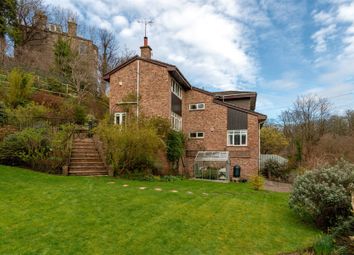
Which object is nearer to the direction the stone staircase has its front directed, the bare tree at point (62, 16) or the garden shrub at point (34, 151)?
the garden shrub

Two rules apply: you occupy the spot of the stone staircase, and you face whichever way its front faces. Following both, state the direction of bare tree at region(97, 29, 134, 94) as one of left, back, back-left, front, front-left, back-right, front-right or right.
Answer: back

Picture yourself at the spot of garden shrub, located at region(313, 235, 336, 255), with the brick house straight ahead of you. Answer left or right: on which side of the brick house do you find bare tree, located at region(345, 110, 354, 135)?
right

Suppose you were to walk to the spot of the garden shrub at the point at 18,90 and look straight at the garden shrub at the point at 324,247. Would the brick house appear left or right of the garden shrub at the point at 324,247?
left

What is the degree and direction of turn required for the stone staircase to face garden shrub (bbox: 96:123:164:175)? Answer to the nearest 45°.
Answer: approximately 45° to its left

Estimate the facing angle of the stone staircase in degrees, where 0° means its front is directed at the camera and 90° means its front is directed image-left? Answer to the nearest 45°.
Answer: approximately 0°

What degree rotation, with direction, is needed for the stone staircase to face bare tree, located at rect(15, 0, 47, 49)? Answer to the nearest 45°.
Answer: approximately 180°

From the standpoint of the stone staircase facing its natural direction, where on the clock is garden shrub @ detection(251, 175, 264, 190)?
The garden shrub is roughly at 10 o'clock from the stone staircase.

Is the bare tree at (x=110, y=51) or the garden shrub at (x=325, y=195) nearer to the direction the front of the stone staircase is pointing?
the garden shrub

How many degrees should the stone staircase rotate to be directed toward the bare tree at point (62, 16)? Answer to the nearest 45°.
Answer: approximately 180°

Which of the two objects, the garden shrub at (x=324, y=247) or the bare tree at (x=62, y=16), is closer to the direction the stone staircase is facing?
the garden shrub

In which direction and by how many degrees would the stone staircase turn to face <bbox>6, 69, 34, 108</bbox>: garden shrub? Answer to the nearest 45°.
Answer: approximately 135° to its right
